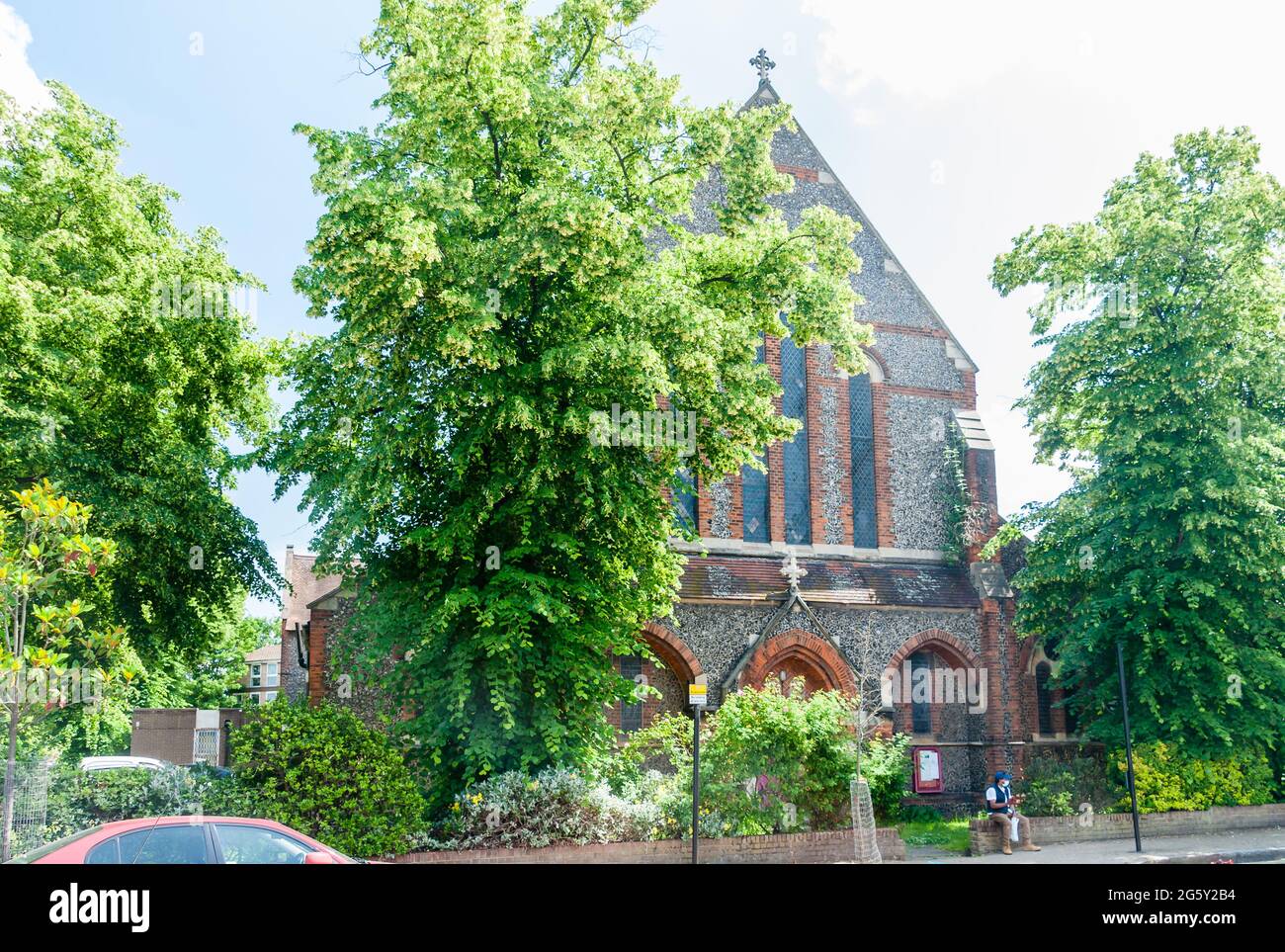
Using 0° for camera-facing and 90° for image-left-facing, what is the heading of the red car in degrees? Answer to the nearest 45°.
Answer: approximately 270°

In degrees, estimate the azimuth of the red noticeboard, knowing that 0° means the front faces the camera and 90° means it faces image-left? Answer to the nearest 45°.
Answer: approximately 0°

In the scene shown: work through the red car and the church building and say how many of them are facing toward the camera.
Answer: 1
